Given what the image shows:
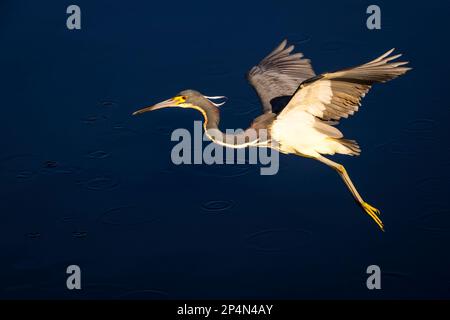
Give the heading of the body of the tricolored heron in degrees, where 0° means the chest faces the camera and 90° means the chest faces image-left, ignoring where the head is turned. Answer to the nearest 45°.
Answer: approximately 90°
